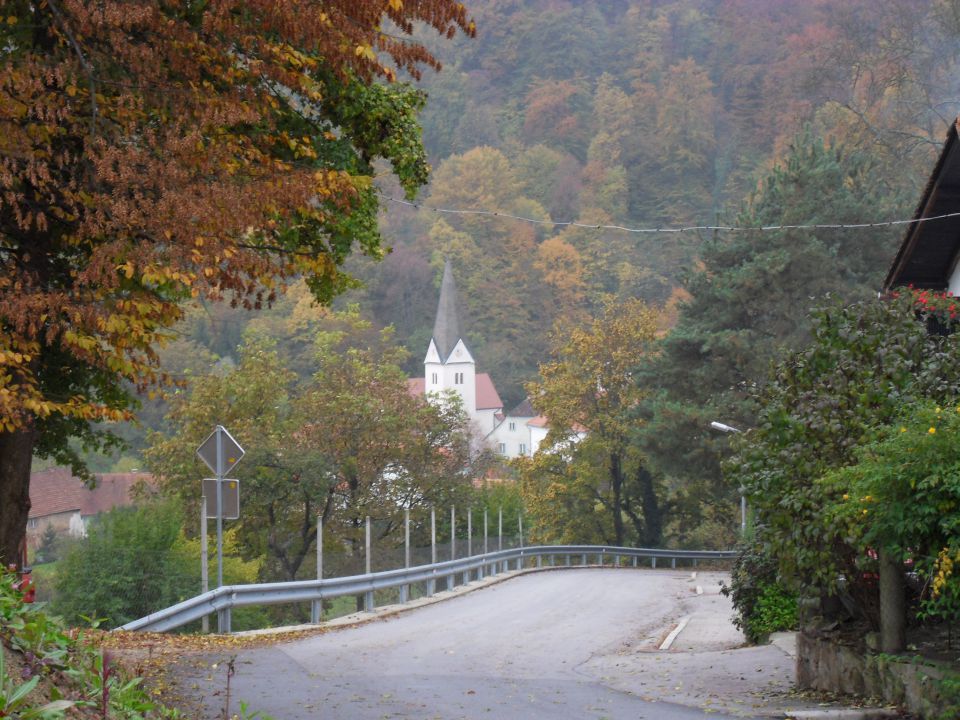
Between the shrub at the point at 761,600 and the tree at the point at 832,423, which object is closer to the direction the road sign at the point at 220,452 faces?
the shrub

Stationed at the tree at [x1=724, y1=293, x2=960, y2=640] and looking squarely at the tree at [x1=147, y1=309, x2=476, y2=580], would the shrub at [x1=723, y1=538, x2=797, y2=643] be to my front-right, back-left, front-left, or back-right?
front-right

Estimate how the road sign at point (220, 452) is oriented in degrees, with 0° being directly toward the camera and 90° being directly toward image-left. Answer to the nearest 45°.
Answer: approximately 180°

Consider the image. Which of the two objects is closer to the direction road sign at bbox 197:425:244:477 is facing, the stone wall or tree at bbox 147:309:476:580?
the tree

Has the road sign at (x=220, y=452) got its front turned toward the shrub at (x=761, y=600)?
no

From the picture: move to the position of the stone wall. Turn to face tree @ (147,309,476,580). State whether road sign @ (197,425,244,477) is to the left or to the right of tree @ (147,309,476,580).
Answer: left

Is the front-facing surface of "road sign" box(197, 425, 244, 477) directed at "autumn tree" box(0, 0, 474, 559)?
no

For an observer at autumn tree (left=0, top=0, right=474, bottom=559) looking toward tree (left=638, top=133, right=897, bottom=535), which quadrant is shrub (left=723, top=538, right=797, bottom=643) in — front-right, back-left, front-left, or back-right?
front-right

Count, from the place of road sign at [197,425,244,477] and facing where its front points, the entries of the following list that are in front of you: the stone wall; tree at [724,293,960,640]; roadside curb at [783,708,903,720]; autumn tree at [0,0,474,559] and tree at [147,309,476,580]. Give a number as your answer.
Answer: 1

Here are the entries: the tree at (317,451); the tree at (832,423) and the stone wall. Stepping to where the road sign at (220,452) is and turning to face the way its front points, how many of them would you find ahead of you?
1
